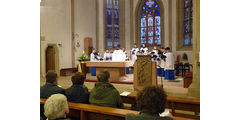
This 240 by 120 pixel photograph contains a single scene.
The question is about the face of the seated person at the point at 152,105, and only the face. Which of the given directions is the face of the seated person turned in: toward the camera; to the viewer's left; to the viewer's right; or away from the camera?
away from the camera

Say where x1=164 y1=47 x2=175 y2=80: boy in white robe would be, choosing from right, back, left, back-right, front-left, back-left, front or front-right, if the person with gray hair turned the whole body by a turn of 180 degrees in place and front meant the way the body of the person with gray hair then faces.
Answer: back

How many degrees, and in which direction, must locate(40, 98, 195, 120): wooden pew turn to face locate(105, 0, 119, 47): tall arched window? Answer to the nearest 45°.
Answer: approximately 45° to its left

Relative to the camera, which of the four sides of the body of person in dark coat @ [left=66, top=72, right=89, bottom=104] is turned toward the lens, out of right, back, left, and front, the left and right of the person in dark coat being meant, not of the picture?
back

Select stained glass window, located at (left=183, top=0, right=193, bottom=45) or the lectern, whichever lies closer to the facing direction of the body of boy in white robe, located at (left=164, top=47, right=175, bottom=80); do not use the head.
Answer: the lectern

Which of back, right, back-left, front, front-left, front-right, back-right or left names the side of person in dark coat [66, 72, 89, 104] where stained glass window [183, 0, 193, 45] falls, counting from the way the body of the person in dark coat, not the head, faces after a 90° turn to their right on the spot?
front-left

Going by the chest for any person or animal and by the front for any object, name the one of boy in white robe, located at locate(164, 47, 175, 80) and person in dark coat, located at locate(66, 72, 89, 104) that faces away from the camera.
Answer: the person in dark coat

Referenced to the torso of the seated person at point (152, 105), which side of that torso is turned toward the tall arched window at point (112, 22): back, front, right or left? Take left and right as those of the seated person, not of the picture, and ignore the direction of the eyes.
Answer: front

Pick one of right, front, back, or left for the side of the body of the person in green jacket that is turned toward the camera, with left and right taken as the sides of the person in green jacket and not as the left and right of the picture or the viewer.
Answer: back

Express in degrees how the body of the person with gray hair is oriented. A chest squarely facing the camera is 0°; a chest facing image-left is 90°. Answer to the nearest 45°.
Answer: approximately 225°

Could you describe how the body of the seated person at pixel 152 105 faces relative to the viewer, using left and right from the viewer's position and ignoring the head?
facing away from the viewer

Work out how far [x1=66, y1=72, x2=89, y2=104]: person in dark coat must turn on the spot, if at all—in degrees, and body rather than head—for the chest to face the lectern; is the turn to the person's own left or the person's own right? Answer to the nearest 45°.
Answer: approximately 45° to the person's own right

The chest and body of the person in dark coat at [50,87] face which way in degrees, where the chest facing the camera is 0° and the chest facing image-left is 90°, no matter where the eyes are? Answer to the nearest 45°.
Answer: approximately 225°
